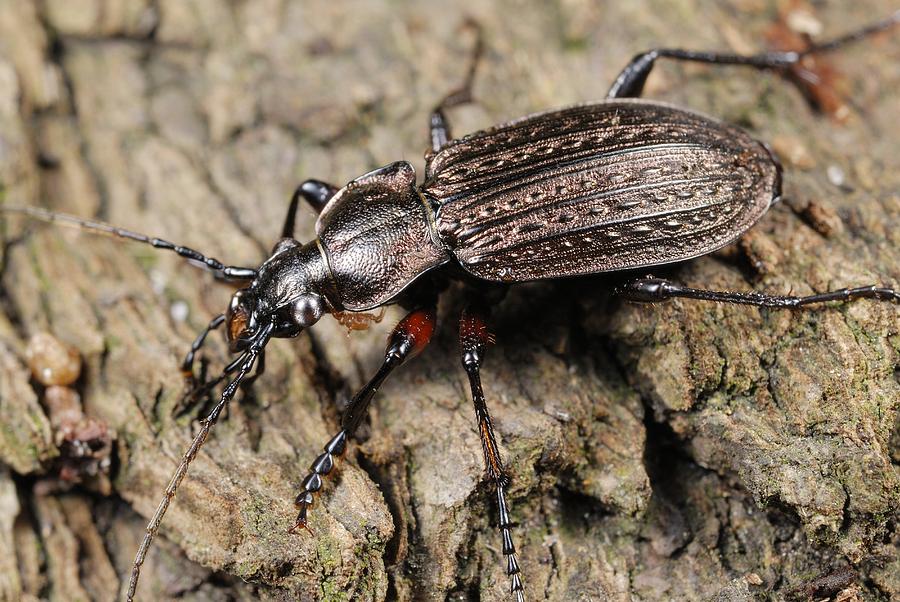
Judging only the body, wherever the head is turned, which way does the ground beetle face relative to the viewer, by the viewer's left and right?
facing the viewer and to the left of the viewer
